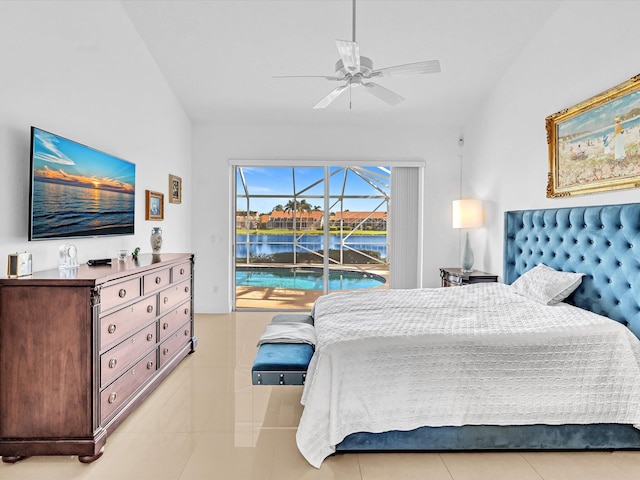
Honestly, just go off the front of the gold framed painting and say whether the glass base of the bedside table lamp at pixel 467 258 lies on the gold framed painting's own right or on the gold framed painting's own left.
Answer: on the gold framed painting's own right

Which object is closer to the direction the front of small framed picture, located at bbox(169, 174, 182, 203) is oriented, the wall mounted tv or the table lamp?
the table lamp

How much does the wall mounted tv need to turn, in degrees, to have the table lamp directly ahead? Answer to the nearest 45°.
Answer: approximately 45° to its left

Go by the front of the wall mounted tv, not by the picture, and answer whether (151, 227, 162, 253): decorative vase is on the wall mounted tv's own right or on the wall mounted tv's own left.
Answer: on the wall mounted tv's own left

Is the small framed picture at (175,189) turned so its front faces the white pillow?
yes

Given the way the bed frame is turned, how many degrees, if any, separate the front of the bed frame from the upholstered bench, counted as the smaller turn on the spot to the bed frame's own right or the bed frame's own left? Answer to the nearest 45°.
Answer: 0° — it already faces it

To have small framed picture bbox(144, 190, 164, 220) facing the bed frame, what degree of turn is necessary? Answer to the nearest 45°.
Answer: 0° — it already faces it

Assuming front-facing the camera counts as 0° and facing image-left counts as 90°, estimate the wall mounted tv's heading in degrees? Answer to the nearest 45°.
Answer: approximately 315°

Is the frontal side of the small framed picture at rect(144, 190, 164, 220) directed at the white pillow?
yes

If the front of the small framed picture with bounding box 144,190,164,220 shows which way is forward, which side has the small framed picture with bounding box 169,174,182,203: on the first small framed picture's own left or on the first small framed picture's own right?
on the first small framed picture's own left

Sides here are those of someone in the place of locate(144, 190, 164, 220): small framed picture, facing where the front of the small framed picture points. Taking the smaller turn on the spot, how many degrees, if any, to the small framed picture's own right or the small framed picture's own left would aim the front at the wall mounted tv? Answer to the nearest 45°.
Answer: approximately 45° to the small framed picture's own right
